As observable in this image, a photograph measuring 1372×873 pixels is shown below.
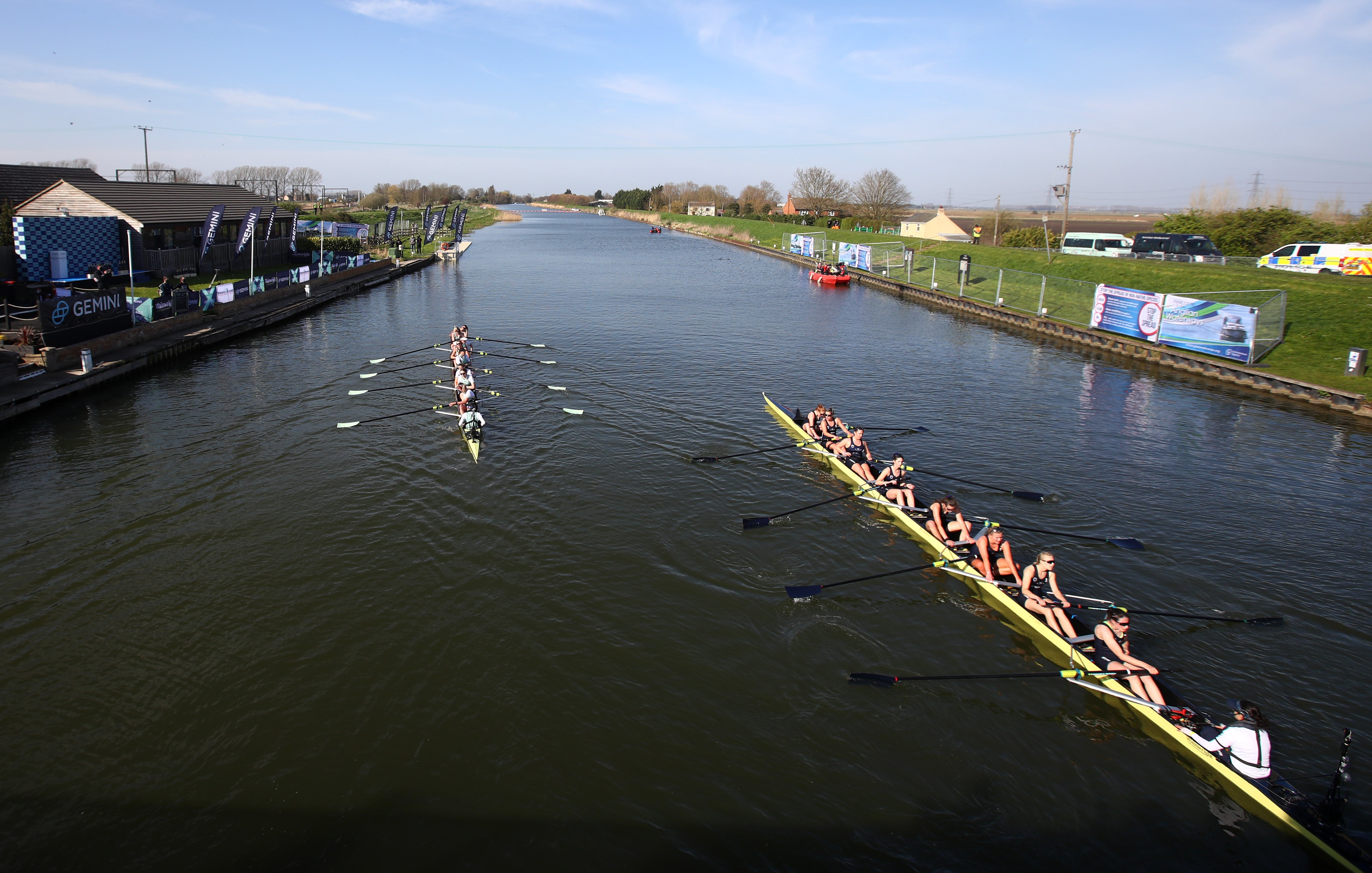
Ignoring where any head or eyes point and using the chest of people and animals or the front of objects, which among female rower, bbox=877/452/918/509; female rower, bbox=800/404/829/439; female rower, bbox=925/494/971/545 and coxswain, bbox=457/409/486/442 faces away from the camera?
the coxswain

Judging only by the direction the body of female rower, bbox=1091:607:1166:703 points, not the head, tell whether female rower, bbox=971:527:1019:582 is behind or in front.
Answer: behind

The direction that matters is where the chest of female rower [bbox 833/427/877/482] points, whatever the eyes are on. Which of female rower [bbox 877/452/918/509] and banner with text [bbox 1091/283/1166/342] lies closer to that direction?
the female rower

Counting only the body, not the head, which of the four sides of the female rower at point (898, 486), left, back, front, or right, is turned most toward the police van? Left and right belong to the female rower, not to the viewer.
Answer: left

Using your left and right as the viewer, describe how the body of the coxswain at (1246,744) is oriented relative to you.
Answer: facing away from the viewer and to the left of the viewer

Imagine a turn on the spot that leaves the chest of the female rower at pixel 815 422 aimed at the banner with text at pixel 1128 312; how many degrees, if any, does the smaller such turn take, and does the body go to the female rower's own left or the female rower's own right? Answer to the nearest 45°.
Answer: approximately 90° to the female rower's own left

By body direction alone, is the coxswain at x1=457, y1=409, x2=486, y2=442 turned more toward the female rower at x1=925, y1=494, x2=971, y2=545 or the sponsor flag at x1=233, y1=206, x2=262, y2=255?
the sponsor flag

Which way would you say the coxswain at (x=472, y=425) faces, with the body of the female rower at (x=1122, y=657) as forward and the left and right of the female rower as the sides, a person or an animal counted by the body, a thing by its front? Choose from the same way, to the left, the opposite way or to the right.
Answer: the opposite way

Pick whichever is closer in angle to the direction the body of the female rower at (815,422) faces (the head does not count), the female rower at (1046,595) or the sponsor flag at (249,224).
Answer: the female rower

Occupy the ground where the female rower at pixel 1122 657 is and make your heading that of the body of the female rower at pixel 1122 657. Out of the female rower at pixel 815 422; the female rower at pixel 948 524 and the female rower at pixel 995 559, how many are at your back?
3

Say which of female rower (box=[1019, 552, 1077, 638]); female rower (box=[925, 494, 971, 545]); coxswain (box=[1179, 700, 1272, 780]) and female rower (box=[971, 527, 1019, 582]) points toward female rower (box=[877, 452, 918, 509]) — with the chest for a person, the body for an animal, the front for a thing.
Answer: the coxswain

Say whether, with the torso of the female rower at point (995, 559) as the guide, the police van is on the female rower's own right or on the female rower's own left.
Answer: on the female rower's own left
